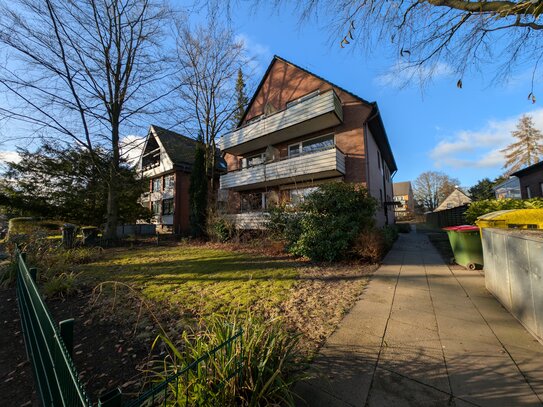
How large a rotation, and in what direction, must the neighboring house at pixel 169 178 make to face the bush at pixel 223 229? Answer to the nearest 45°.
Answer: approximately 45° to its left

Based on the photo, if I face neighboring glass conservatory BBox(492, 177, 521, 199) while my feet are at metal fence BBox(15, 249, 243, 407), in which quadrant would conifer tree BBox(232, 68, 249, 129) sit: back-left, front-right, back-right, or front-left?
front-left

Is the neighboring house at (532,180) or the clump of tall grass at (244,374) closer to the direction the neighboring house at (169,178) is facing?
the clump of tall grass

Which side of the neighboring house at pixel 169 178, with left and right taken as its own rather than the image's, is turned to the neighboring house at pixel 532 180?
left

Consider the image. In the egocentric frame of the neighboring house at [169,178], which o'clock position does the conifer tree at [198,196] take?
The conifer tree is roughly at 10 o'clock from the neighboring house.

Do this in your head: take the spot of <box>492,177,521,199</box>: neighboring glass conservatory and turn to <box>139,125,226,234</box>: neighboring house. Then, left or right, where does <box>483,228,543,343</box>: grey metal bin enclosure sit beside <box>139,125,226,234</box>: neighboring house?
left

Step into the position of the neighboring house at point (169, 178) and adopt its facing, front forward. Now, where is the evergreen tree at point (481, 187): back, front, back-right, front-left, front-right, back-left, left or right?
back-left

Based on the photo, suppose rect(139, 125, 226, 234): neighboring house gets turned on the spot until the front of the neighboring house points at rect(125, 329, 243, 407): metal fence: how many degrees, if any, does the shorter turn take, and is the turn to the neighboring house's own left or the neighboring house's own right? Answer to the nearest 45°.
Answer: approximately 45° to the neighboring house's own left

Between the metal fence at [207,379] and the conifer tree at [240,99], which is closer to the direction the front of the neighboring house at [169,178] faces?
the metal fence

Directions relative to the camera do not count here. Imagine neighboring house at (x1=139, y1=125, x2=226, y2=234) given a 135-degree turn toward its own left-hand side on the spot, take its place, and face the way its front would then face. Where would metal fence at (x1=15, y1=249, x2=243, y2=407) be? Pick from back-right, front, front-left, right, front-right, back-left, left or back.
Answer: right

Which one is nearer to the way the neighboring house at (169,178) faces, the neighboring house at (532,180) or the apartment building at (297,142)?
the apartment building

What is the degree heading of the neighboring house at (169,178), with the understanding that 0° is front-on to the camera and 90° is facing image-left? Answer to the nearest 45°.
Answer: approximately 45°

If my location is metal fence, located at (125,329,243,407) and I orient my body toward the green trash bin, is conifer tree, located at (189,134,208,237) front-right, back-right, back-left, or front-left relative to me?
front-left
